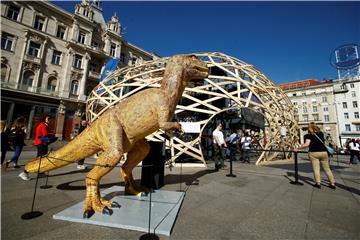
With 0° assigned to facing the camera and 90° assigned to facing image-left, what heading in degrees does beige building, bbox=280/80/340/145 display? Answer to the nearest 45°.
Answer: approximately 0°

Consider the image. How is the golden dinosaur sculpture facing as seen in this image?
to the viewer's right

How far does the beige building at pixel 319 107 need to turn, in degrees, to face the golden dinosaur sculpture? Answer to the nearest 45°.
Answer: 0° — it already faces it

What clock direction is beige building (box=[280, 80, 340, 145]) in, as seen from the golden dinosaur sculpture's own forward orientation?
The beige building is roughly at 11 o'clock from the golden dinosaur sculpture.

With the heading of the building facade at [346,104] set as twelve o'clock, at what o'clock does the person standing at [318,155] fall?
The person standing is roughly at 12 o'clock from the building facade.

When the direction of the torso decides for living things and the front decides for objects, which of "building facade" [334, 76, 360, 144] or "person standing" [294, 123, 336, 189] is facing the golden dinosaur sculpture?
the building facade

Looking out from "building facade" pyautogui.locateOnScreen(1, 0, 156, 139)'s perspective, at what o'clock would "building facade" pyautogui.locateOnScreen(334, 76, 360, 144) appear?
"building facade" pyautogui.locateOnScreen(334, 76, 360, 144) is roughly at 11 o'clock from "building facade" pyautogui.locateOnScreen(1, 0, 156, 139).

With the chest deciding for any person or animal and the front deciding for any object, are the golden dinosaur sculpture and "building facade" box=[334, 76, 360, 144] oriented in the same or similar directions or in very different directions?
very different directions

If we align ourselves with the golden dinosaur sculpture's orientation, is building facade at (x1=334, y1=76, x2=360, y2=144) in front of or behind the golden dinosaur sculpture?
in front

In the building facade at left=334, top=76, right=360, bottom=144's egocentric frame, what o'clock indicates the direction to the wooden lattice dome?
The wooden lattice dome is roughly at 12 o'clock from the building facade.

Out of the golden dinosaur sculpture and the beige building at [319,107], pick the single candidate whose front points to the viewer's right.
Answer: the golden dinosaur sculpture

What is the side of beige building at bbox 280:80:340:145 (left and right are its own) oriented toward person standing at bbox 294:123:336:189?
front
